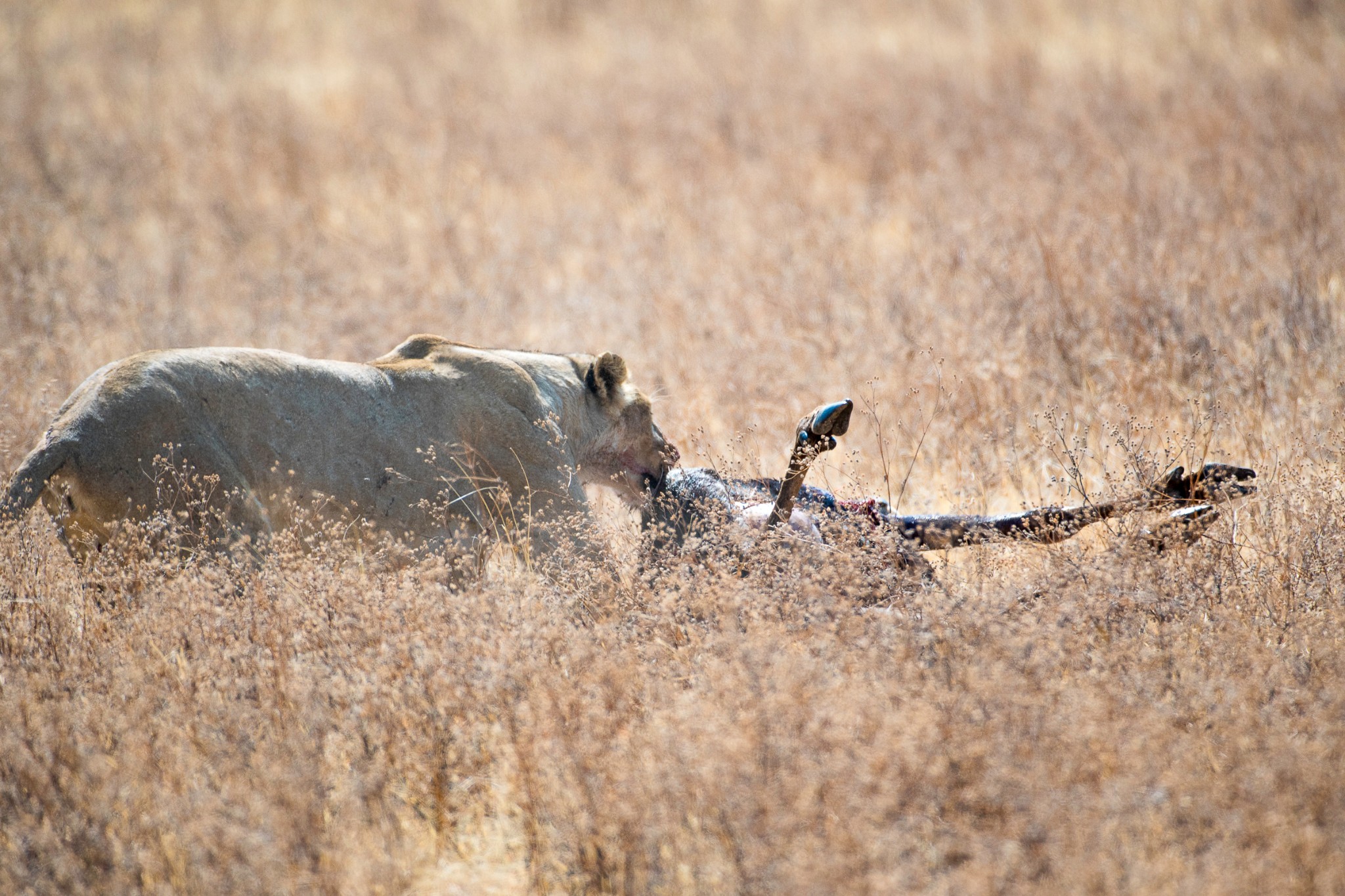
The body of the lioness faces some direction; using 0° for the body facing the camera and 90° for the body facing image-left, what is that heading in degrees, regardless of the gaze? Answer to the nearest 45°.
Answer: approximately 270°
